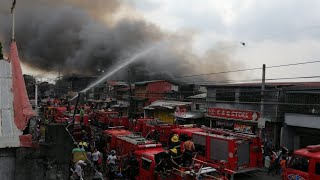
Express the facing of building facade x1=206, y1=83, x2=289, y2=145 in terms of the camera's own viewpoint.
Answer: facing the viewer and to the left of the viewer

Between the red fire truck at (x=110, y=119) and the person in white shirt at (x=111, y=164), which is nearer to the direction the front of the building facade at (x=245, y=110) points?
the person in white shirt

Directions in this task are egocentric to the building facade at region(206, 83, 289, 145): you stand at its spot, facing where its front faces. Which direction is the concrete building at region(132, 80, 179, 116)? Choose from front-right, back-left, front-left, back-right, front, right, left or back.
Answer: right

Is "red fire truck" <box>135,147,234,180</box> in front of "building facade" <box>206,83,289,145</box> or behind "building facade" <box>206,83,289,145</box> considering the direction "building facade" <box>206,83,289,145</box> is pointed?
in front

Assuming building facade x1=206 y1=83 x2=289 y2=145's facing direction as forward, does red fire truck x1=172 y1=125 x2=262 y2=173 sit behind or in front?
in front

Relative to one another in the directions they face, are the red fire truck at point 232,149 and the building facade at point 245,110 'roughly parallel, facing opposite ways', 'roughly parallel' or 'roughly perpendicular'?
roughly perpendicular
